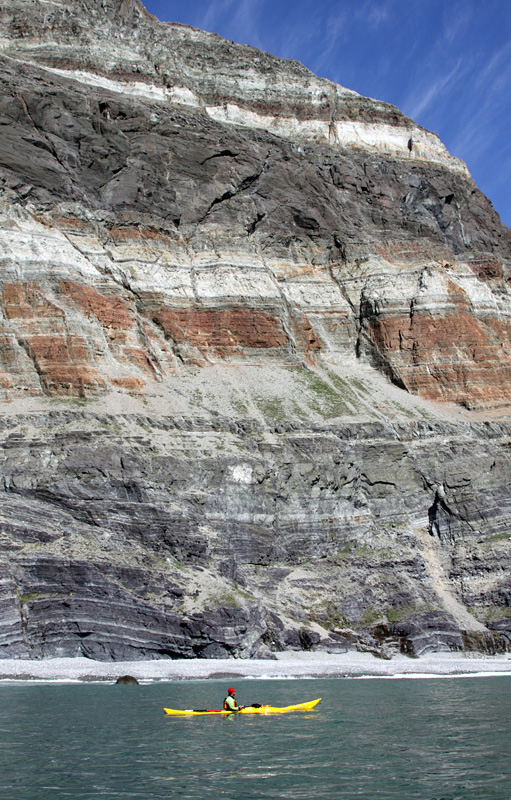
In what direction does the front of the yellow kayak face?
to the viewer's right

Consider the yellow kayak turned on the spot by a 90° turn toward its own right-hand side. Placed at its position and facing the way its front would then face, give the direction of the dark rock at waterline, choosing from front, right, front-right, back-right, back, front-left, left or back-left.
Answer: back-right
